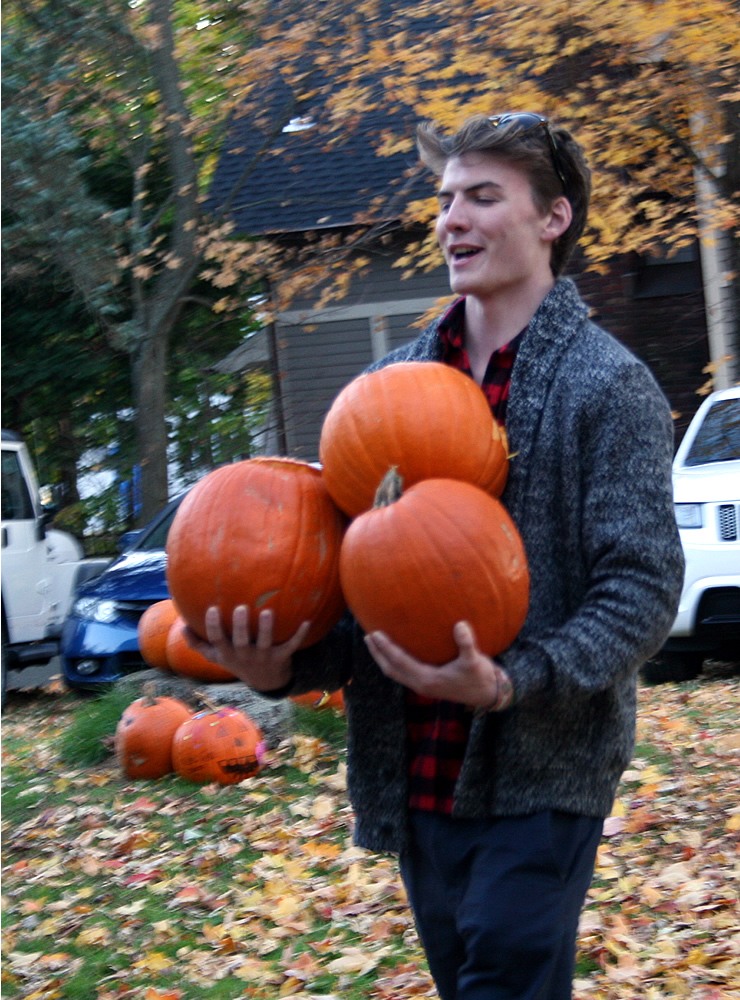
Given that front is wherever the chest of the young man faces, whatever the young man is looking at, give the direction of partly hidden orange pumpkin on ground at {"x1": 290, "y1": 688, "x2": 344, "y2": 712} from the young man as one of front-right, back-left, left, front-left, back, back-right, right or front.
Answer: back-right

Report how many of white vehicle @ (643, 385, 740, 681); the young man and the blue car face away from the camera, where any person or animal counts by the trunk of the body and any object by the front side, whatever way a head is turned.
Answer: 0

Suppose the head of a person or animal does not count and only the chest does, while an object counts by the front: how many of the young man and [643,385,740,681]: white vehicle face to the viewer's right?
0

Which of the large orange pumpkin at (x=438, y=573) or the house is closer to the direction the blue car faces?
the large orange pumpkin

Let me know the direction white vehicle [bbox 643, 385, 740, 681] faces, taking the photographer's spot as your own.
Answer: facing the viewer

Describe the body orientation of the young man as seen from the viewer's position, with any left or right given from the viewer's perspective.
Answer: facing the viewer and to the left of the viewer

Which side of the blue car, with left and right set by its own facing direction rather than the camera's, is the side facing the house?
back

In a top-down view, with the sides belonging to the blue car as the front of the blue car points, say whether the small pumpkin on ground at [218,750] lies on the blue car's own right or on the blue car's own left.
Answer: on the blue car's own left

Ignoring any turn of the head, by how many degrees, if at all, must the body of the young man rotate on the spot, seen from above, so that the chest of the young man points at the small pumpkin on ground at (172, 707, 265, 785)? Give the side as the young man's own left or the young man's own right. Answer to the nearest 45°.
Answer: approximately 135° to the young man's own right

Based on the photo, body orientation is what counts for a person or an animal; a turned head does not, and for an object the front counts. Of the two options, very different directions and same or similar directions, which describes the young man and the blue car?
same or similar directions

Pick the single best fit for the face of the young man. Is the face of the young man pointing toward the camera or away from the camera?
toward the camera

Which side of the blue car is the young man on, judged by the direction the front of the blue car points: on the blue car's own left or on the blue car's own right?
on the blue car's own left

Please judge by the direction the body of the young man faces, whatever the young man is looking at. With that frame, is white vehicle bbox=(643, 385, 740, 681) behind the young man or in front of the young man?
behind
